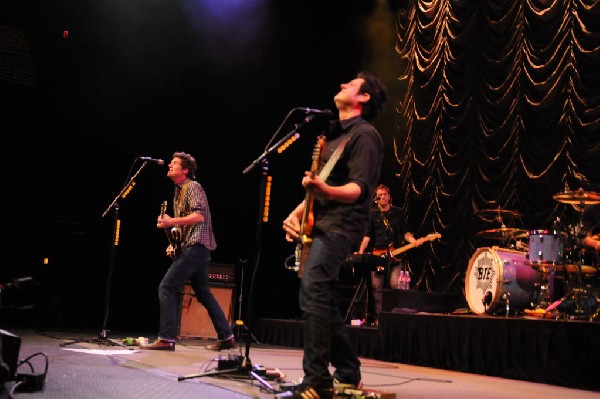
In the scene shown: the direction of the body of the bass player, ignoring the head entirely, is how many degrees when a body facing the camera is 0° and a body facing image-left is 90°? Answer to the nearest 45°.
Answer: approximately 0°

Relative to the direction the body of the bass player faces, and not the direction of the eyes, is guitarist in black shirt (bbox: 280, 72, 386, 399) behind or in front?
in front

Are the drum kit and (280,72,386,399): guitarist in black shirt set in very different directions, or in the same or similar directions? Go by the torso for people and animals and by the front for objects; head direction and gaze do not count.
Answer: same or similar directions

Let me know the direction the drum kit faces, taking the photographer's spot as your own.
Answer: facing the viewer and to the left of the viewer

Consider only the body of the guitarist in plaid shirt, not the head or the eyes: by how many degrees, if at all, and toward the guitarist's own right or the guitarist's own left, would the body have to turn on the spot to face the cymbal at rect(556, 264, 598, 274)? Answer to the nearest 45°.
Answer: approximately 180°

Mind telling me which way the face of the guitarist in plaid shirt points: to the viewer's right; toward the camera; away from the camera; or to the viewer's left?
to the viewer's left

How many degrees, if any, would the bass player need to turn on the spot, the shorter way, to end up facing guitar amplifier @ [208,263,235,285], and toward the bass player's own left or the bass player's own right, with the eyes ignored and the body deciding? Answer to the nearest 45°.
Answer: approximately 90° to the bass player's own right

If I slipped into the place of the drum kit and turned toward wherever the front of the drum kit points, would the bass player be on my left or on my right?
on my right

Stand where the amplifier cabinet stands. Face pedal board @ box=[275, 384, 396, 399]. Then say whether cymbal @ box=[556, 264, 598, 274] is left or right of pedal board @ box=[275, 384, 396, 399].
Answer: left

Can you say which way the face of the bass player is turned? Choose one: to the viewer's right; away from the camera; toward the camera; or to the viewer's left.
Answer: toward the camera
